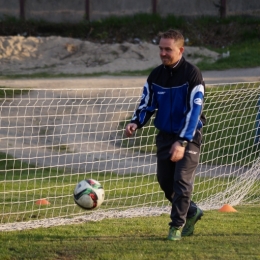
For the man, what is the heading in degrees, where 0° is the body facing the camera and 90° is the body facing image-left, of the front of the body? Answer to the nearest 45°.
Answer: approximately 45°

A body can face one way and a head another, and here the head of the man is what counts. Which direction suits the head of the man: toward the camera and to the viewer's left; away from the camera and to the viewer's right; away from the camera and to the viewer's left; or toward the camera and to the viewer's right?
toward the camera and to the viewer's left

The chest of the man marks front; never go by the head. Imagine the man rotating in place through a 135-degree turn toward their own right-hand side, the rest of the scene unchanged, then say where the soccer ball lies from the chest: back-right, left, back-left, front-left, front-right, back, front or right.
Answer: left

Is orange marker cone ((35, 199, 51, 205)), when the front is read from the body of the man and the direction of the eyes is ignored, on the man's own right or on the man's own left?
on the man's own right

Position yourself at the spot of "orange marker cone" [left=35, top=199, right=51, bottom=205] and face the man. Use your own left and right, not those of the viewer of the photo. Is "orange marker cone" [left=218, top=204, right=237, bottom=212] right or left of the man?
left
